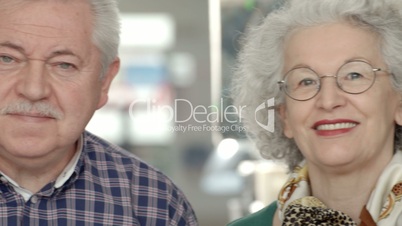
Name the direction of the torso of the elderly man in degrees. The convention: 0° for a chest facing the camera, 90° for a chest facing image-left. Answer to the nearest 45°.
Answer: approximately 0°

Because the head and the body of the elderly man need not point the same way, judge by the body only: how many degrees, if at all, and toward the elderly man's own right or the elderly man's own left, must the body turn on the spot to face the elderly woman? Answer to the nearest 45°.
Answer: approximately 90° to the elderly man's own left
